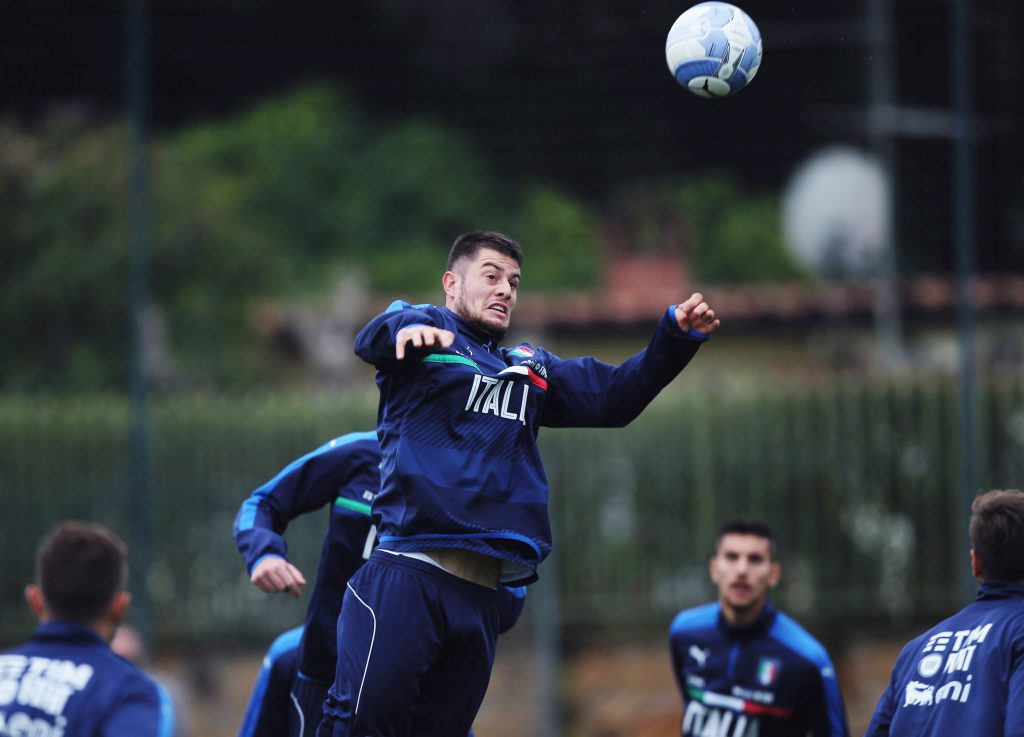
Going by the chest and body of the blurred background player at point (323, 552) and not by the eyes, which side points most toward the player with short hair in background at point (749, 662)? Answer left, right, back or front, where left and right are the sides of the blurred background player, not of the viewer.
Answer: left

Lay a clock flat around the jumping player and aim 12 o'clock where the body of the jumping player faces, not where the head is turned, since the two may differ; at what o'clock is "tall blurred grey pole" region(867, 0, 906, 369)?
The tall blurred grey pole is roughly at 8 o'clock from the jumping player.

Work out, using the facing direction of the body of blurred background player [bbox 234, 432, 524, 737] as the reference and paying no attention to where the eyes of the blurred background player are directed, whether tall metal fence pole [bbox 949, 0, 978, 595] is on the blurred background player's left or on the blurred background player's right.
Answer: on the blurred background player's left

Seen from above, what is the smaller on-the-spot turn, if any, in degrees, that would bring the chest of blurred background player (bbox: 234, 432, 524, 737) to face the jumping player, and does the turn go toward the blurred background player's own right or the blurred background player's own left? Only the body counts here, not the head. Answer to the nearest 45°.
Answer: approximately 45° to the blurred background player's own right

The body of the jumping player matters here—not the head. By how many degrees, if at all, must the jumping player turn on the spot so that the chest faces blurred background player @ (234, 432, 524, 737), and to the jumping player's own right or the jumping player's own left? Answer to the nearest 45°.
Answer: approximately 180°
